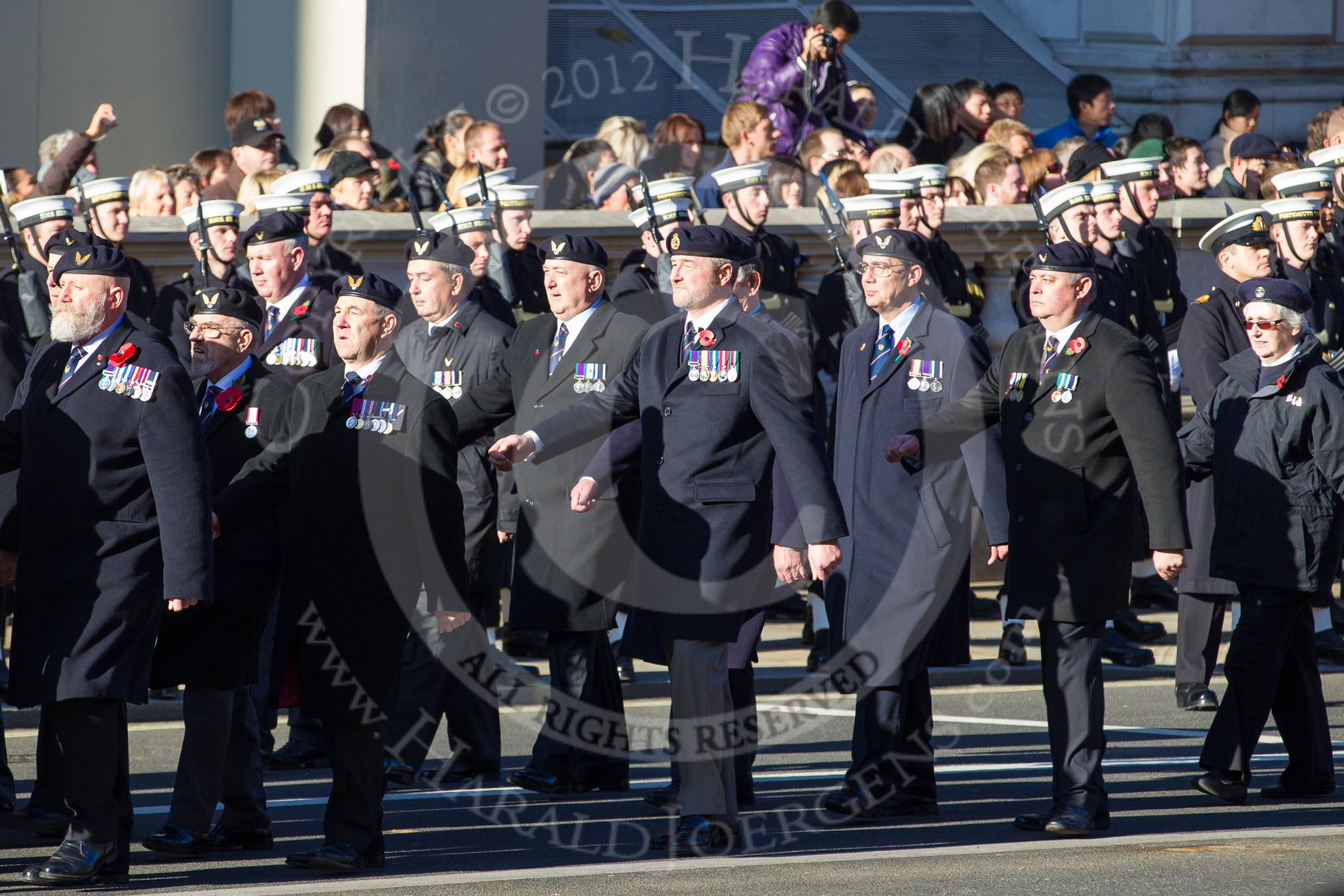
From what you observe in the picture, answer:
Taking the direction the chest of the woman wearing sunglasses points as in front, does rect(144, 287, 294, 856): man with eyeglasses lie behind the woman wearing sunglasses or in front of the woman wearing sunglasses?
in front

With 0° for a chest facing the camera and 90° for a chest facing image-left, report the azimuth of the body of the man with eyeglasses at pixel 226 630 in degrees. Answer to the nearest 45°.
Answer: approximately 45°

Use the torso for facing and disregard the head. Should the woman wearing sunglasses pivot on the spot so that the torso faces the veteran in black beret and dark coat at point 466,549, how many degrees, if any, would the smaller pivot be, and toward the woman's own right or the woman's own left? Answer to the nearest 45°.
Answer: approximately 45° to the woman's own right

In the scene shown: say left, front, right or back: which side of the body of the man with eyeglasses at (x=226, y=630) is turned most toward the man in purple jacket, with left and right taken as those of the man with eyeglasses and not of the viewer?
back

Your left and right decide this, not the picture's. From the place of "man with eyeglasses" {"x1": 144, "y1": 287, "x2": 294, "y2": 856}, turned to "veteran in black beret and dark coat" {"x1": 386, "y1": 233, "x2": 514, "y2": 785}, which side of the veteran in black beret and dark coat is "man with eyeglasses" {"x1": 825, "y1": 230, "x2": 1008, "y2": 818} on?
right

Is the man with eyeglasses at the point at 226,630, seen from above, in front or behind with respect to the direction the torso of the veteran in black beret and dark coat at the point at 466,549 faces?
in front

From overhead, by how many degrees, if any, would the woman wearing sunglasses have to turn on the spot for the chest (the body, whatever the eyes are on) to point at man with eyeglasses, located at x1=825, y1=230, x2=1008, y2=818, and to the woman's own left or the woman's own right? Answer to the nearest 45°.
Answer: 0° — they already face them

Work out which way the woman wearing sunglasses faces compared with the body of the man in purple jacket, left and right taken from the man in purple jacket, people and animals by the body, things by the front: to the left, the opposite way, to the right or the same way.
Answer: to the right

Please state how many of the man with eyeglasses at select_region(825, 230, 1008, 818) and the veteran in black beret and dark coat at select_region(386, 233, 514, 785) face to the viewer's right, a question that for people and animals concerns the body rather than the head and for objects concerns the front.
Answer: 0

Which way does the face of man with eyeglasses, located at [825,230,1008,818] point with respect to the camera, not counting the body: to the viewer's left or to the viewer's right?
to the viewer's left

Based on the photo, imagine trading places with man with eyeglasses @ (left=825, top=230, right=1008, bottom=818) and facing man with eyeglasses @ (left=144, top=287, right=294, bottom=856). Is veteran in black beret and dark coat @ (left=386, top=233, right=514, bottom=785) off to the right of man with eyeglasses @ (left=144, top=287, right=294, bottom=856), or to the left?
right

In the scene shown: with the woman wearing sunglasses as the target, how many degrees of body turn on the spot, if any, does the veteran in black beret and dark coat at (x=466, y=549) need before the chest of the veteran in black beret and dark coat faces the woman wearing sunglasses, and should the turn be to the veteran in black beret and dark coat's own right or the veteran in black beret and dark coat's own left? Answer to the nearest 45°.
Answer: approximately 135° to the veteran in black beret and dark coat's own left

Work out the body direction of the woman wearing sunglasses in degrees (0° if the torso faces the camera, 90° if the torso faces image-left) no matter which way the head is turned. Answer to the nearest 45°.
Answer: approximately 45°
